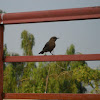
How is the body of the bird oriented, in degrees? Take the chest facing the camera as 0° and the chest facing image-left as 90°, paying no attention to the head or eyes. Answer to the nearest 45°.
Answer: approximately 270°

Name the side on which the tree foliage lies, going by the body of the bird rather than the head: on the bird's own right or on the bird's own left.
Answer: on the bird's own left
